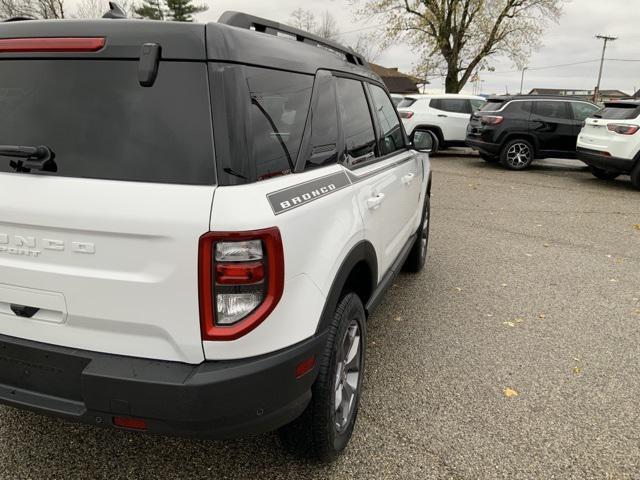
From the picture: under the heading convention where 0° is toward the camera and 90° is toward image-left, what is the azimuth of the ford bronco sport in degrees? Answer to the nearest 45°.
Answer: approximately 225°

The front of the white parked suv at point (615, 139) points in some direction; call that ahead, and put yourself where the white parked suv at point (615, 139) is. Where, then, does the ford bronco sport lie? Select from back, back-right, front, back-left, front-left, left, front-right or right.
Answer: back-right

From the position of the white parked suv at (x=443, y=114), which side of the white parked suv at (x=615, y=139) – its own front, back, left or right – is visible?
left

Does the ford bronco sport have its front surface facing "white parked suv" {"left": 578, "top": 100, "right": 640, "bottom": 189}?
yes

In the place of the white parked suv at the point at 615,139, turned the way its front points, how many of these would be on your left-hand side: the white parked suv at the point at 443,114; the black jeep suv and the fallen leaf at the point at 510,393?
2

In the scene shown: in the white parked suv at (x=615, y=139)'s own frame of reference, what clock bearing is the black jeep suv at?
The black jeep suv is roughly at 9 o'clock from the white parked suv.

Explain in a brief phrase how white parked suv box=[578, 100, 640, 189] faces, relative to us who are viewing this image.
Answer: facing away from the viewer and to the right of the viewer
